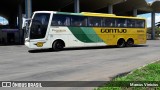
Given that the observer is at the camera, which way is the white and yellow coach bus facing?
facing the viewer and to the left of the viewer

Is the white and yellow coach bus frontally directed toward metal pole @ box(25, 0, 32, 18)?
no
